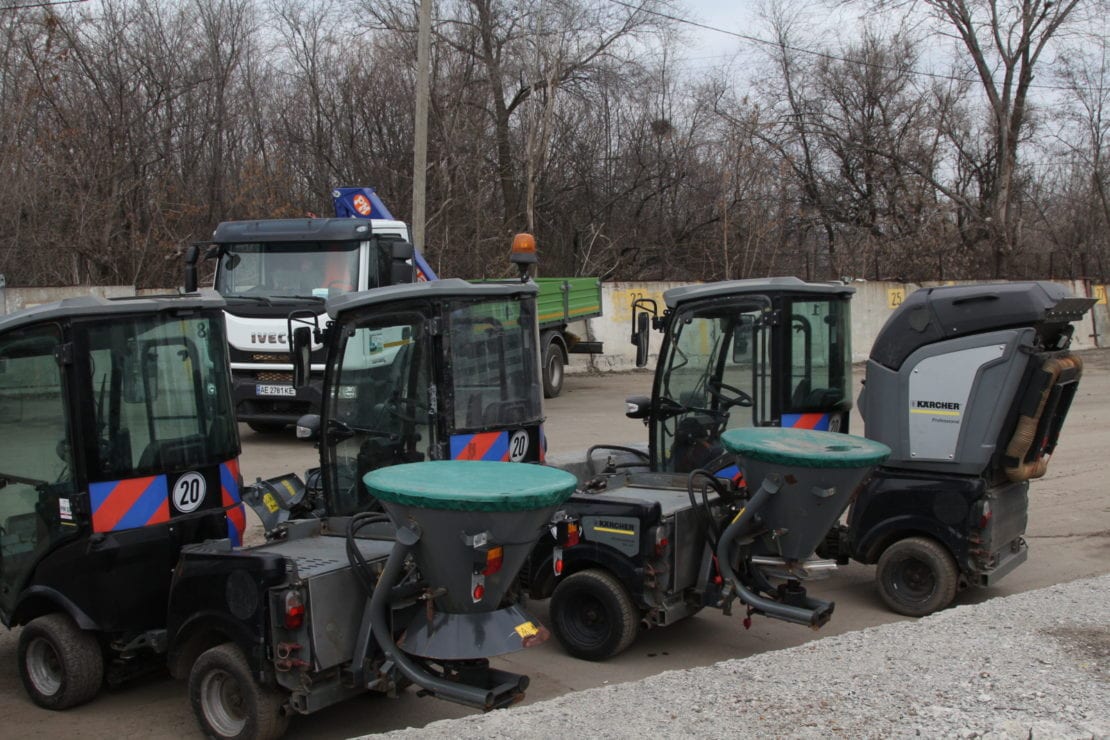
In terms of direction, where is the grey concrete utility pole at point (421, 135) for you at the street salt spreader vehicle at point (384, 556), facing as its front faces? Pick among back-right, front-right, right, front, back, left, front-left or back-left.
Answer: front-right

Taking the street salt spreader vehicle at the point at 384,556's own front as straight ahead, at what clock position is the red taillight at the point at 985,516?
The red taillight is roughly at 4 o'clock from the street salt spreader vehicle.

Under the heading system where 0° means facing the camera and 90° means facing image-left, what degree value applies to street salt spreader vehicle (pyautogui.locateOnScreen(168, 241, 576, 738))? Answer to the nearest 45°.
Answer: approximately 135°

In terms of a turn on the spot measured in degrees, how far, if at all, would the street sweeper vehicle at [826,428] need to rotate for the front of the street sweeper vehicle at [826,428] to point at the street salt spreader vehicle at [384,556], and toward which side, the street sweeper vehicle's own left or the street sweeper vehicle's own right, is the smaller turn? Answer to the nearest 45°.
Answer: approximately 90° to the street sweeper vehicle's own left

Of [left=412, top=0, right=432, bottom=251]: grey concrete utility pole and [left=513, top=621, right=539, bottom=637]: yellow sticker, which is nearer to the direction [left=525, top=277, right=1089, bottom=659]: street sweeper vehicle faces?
the grey concrete utility pole

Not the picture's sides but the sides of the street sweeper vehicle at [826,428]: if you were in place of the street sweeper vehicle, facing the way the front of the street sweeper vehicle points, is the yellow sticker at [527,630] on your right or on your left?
on your left

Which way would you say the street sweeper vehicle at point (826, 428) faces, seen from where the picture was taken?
facing away from the viewer and to the left of the viewer

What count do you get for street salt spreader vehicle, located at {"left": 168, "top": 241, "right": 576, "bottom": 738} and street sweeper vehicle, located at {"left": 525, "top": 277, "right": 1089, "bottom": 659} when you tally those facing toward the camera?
0
